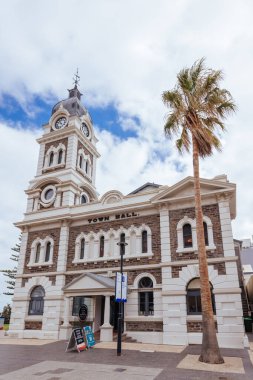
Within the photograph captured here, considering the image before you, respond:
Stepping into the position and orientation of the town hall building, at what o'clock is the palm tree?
The palm tree is roughly at 10 o'clock from the town hall building.

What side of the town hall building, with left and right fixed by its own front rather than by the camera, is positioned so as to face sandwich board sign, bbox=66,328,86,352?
front

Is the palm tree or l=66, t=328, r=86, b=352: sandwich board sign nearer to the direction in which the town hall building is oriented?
the sandwich board sign

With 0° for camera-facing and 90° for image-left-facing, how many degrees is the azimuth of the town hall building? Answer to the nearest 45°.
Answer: approximately 45°
